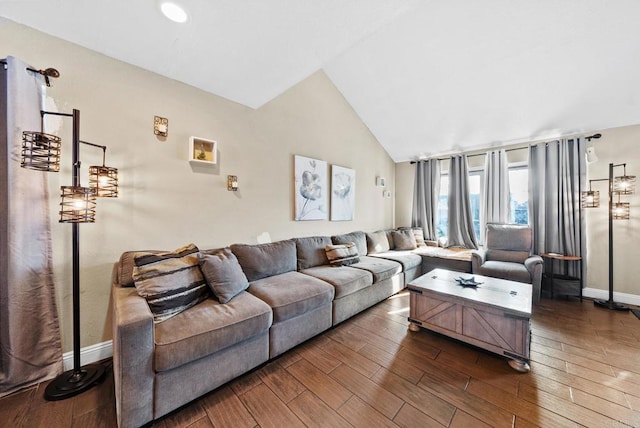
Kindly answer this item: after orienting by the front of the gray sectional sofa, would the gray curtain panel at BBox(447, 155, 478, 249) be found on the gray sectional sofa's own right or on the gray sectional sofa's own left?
on the gray sectional sofa's own left

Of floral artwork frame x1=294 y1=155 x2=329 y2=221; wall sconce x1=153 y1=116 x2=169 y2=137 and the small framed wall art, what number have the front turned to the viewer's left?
0

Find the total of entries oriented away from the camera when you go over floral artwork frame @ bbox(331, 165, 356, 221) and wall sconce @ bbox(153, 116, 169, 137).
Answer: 0

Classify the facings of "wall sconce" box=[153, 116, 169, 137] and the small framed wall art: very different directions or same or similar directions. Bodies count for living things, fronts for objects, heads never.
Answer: same or similar directions

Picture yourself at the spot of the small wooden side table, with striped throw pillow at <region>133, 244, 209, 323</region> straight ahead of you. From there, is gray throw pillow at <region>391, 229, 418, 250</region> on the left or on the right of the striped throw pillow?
right

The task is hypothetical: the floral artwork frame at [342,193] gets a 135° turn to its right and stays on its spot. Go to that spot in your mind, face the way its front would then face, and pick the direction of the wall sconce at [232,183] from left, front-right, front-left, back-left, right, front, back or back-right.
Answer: front-left

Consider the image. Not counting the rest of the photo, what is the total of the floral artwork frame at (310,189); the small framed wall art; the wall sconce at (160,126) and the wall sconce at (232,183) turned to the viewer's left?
0

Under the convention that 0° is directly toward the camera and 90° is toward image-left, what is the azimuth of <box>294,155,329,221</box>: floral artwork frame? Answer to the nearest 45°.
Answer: approximately 315°

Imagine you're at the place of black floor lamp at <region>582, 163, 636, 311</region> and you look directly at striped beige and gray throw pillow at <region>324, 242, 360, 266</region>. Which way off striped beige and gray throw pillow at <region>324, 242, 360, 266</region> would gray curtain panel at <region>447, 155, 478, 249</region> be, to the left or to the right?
right

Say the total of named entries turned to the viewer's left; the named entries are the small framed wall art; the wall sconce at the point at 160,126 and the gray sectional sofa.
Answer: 0

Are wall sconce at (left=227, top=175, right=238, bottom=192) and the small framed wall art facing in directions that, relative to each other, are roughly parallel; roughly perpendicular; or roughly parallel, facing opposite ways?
roughly parallel

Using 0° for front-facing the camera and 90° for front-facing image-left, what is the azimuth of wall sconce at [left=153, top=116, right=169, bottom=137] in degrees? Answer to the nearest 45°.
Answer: approximately 315°

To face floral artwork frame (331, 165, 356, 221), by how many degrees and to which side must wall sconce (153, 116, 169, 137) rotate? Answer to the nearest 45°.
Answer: approximately 45° to its left

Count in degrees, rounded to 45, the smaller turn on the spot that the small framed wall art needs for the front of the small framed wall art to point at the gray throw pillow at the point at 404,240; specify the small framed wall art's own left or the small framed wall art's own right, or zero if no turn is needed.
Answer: approximately 45° to the small framed wall art's own left
